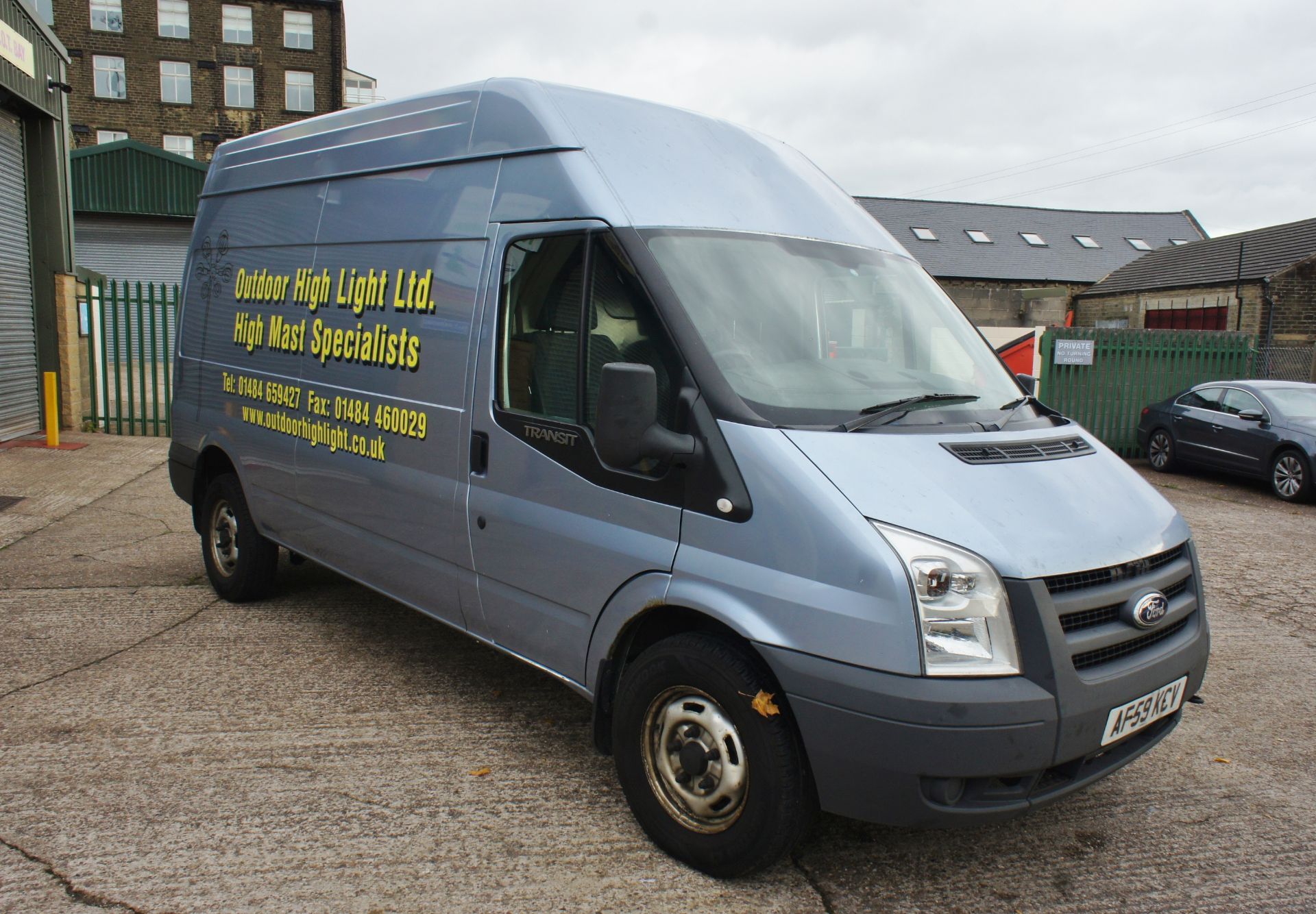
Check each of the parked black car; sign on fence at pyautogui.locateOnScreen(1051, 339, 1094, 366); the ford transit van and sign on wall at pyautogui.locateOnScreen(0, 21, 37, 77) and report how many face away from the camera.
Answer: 0

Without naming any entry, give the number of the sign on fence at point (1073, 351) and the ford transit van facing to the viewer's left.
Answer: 0

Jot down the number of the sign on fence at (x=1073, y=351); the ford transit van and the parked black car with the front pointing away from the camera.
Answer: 0

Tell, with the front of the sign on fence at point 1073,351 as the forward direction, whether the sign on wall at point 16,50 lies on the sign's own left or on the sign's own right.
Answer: on the sign's own right

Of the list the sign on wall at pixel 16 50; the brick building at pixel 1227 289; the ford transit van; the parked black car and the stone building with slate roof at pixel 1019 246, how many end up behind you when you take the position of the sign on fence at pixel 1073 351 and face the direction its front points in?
2

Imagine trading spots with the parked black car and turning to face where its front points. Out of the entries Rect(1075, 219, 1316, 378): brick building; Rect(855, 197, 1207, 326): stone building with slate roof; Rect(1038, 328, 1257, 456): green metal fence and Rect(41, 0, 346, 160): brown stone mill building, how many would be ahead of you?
0

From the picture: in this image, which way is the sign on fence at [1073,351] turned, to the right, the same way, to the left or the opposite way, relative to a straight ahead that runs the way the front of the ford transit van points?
to the right

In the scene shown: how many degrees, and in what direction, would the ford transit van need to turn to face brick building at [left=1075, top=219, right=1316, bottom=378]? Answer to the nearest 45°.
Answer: approximately 90° to its left

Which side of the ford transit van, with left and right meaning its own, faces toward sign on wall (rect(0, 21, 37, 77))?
back

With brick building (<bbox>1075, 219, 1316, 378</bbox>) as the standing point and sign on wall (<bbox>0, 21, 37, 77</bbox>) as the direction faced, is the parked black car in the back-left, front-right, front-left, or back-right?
front-left

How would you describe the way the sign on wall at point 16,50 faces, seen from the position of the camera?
facing the viewer and to the right of the viewer

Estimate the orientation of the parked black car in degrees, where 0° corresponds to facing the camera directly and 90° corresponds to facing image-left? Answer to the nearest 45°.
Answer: approximately 315°

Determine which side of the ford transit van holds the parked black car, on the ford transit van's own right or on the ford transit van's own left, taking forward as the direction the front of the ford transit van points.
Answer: on the ford transit van's own left

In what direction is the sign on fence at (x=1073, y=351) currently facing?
toward the camera

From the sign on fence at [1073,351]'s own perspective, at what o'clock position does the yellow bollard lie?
The yellow bollard is roughly at 2 o'clock from the sign on fence.

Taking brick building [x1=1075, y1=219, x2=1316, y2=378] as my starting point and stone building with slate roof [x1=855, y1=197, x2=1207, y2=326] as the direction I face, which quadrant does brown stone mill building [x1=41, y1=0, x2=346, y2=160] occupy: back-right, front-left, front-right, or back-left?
front-left

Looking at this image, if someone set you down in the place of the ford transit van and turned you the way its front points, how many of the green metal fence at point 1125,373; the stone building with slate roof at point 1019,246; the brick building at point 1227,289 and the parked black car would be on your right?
0

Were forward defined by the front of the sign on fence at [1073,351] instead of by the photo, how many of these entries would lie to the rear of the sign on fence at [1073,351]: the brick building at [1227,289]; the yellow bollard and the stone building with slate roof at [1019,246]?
2

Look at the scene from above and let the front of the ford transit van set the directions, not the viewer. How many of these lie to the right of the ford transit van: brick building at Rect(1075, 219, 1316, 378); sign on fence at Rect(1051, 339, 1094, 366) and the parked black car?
0
